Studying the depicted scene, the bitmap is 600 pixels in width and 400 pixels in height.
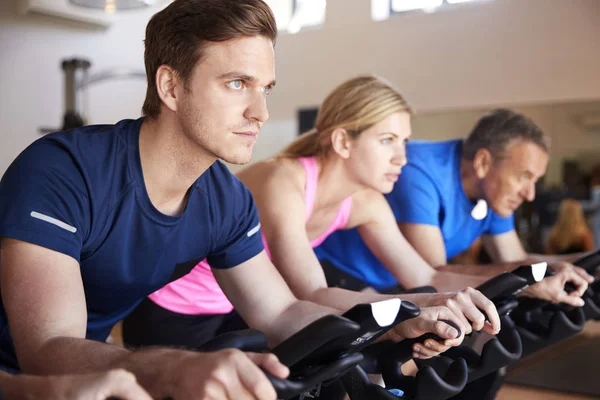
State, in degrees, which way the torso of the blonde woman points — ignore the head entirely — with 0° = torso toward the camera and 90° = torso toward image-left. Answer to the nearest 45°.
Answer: approximately 315°

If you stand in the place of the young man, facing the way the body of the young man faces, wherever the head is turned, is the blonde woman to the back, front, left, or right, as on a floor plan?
left

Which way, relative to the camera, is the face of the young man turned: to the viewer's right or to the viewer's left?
to the viewer's right
